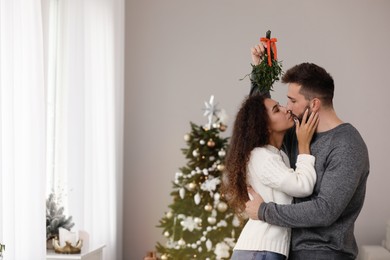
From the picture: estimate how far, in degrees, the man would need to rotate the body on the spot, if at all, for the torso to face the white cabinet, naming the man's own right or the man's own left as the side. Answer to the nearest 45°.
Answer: approximately 45° to the man's own right

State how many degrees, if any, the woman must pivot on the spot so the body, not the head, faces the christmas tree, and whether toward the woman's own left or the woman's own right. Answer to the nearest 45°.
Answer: approximately 90° to the woman's own left

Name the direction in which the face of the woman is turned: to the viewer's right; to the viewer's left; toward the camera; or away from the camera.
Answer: to the viewer's right

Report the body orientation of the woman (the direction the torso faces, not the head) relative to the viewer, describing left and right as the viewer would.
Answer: facing to the right of the viewer

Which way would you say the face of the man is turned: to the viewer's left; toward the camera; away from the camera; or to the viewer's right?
to the viewer's left

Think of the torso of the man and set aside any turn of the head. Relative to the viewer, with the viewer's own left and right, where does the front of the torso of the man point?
facing to the left of the viewer

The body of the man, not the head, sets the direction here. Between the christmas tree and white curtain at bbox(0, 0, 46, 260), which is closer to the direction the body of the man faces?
the white curtain

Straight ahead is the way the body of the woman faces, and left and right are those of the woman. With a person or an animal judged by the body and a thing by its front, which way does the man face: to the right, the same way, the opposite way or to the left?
the opposite way
